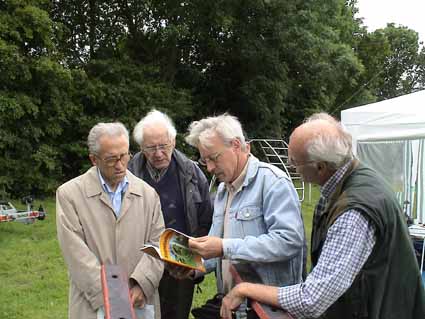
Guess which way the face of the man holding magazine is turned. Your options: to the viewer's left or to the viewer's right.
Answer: to the viewer's left

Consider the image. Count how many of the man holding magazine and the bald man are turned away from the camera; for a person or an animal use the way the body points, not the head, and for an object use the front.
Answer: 0

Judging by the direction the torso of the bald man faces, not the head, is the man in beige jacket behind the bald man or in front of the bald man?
in front

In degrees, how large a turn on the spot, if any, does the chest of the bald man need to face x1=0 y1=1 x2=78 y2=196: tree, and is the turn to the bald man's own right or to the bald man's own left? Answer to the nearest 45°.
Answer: approximately 45° to the bald man's own right

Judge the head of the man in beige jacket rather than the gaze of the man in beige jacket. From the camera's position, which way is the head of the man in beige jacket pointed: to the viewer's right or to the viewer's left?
to the viewer's right

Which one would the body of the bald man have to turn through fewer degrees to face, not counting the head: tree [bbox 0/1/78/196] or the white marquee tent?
the tree

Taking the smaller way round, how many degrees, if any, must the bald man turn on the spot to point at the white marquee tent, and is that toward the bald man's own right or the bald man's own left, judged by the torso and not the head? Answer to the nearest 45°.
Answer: approximately 90° to the bald man's own right

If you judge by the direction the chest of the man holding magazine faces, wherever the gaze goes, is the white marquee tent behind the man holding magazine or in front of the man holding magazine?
behind

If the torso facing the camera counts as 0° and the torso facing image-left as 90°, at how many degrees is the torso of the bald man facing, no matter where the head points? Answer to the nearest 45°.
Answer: approximately 90°

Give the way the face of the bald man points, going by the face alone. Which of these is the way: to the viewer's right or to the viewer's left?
to the viewer's left

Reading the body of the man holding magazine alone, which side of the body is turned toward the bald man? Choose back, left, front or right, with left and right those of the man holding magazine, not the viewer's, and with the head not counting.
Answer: left

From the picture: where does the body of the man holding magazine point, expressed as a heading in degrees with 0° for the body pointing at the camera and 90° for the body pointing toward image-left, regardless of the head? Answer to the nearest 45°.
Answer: approximately 45°

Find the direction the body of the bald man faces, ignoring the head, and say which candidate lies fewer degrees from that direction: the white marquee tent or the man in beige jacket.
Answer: the man in beige jacket

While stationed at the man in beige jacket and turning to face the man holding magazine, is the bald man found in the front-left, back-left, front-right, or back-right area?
front-right
